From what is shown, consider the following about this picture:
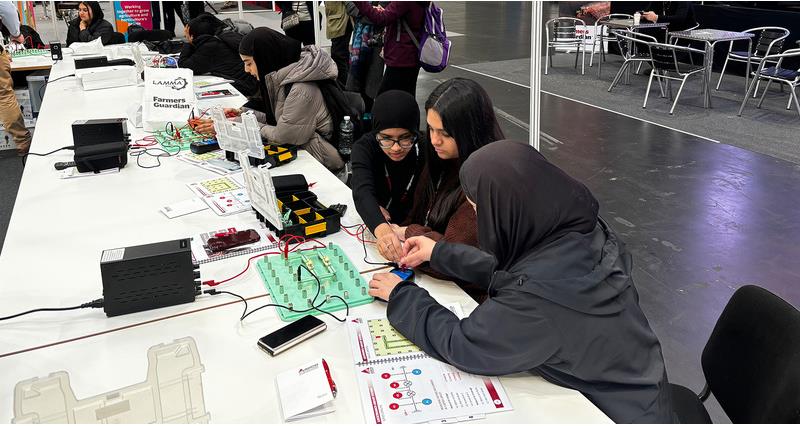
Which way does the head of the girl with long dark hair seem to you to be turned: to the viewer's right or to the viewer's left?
to the viewer's left

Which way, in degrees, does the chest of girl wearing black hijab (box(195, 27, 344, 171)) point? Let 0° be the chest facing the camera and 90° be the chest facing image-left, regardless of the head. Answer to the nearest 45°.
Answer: approximately 90°

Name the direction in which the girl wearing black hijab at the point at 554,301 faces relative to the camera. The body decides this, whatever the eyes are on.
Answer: to the viewer's left

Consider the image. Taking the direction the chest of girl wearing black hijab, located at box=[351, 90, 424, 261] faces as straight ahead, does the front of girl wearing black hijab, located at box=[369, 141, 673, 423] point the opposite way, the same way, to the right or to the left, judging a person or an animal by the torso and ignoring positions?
to the right

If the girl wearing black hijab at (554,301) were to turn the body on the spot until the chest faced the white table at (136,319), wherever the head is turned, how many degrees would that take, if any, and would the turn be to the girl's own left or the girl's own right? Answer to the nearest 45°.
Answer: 0° — they already face it

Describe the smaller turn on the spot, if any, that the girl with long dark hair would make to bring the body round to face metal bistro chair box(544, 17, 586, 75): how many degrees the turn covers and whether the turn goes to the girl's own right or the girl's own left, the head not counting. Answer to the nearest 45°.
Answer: approximately 135° to the girl's own right

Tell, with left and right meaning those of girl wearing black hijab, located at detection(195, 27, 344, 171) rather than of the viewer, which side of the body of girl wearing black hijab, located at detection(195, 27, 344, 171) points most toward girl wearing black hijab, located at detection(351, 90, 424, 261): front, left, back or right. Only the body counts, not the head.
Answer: left

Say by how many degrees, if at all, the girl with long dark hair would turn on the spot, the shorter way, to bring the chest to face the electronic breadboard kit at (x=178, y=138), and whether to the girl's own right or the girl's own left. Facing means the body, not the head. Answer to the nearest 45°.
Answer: approximately 90° to the girl's own right
